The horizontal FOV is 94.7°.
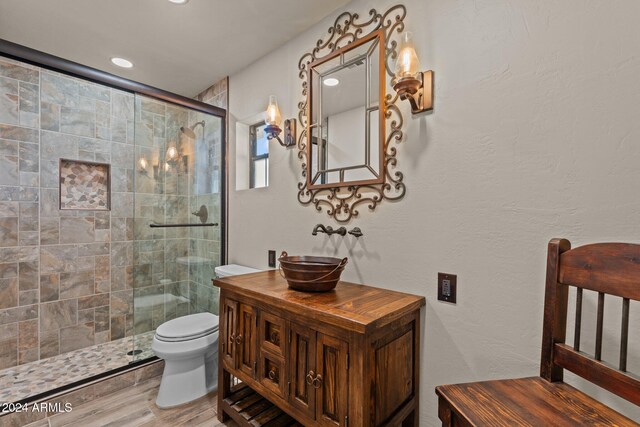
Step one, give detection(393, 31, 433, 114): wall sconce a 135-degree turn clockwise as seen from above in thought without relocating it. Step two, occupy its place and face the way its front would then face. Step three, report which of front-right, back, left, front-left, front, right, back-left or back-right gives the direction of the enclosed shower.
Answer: left

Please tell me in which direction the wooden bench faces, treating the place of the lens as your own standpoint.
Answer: facing the viewer and to the left of the viewer

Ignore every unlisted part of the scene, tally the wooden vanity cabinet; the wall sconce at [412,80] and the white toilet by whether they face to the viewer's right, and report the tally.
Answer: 0

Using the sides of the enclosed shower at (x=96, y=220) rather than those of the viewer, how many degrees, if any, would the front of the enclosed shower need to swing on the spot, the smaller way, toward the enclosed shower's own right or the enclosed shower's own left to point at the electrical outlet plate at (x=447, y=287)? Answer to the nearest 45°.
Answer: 0° — it already faces it

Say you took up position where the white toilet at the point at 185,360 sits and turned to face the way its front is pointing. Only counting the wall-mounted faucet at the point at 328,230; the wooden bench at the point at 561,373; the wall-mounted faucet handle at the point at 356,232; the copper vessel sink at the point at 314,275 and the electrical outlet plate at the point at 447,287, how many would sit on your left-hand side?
5

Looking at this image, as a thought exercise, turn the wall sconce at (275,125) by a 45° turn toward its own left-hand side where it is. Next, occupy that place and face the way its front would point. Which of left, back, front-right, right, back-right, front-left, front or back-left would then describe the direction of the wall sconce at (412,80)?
front-left

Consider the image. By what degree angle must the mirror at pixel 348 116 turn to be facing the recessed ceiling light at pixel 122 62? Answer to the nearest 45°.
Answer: approximately 45° to its right

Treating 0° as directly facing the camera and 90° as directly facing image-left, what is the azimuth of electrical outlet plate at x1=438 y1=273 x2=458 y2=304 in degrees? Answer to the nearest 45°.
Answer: approximately 45°

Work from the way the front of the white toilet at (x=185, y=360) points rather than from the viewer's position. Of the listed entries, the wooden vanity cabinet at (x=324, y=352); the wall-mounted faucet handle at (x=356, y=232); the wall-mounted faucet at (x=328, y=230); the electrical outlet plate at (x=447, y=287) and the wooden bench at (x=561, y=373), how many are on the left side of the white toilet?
5

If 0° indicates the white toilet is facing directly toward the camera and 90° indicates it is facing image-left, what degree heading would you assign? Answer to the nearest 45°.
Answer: approximately 45°

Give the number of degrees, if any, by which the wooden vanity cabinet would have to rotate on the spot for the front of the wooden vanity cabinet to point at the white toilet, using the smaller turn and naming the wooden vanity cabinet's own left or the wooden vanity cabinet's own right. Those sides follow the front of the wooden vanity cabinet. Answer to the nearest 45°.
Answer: approximately 90° to the wooden vanity cabinet's own right

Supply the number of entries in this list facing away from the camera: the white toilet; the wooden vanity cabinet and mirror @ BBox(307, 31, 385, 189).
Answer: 0

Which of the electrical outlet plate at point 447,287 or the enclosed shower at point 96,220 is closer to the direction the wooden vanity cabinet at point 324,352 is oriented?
the enclosed shower

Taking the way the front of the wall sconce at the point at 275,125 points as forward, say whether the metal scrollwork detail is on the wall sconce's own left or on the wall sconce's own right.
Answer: on the wall sconce's own left

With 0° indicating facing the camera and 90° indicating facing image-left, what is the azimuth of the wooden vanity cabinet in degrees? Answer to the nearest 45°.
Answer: approximately 45°

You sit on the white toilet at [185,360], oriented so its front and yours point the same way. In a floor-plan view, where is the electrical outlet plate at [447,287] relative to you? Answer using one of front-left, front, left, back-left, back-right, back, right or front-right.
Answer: left
